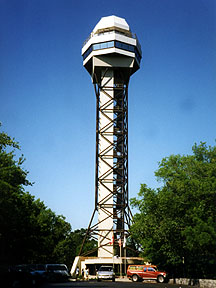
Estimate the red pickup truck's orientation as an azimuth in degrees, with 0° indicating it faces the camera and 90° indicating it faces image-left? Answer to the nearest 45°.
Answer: approximately 270°

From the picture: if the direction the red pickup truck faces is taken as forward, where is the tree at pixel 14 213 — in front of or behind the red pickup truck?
behind
